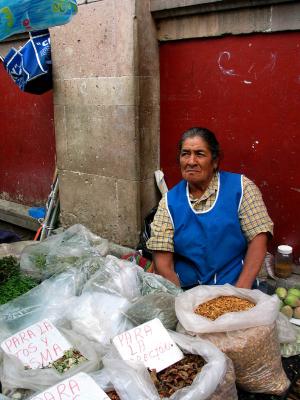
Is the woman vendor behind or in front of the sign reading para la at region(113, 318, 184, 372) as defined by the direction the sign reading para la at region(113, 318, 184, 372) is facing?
behind

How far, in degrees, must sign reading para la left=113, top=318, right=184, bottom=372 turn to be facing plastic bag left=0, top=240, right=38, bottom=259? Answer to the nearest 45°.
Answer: approximately 135° to its right

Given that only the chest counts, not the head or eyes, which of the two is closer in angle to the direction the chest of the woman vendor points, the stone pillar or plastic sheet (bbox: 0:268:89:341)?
the plastic sheet

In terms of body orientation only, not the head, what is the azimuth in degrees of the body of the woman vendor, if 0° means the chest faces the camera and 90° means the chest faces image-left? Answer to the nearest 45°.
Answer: approximately 0°

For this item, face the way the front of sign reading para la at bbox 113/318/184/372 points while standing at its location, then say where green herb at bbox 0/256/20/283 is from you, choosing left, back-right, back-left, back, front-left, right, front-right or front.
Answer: back-right

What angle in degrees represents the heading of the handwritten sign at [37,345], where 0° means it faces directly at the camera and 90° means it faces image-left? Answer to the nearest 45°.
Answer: approximately 0°

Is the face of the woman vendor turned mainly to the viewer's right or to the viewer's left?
to the viewer's left

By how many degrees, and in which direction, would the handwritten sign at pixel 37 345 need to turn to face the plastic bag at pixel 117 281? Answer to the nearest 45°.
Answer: approximately 135° to its left
